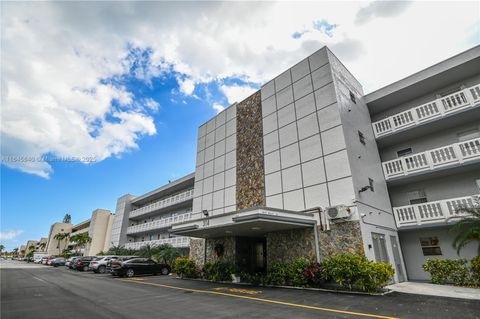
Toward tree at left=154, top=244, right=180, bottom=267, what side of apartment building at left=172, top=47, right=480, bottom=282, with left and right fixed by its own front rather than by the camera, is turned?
right

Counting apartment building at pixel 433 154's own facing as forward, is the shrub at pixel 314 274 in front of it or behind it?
in front

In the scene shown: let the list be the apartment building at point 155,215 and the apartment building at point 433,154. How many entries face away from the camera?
0

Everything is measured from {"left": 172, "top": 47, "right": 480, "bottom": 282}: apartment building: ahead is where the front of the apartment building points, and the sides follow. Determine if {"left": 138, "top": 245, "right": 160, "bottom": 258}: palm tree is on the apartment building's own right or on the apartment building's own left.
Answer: on the apartment building's own right

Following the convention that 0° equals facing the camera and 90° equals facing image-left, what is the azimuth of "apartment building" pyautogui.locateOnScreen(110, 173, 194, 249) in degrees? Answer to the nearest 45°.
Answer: approximately 45°

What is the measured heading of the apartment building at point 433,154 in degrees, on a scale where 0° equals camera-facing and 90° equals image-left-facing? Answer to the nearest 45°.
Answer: approximately 45°

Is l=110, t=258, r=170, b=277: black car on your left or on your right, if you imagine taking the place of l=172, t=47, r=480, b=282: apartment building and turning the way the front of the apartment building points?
on your right

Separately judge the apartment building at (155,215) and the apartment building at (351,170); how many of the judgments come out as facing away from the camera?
0

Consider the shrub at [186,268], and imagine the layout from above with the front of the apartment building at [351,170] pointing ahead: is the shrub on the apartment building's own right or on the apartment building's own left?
on the apartment building's own right

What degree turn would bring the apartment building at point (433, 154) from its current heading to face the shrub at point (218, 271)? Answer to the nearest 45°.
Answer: approximately 45° to its right
